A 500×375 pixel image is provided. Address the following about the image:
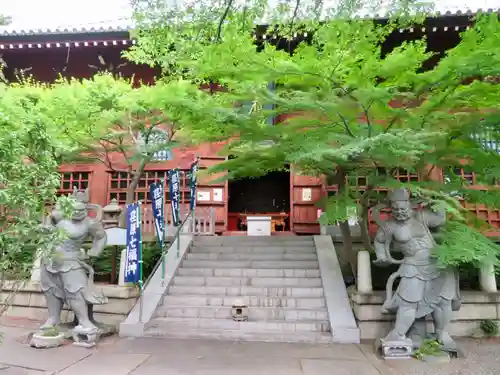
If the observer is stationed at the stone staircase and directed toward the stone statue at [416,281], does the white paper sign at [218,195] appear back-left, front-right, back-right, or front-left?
back-left

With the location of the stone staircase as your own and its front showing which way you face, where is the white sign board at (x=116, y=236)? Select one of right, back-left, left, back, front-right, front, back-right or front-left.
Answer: right

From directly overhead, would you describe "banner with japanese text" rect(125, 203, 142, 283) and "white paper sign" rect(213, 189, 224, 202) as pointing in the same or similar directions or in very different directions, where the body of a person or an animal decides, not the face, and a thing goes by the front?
same or similar directions

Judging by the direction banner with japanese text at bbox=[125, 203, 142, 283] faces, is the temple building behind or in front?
behind

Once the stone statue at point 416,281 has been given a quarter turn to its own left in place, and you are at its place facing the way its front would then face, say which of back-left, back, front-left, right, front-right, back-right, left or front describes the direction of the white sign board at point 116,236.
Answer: back

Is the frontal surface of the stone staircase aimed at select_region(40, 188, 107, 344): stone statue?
no

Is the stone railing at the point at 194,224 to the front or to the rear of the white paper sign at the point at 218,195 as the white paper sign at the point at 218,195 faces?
to the front

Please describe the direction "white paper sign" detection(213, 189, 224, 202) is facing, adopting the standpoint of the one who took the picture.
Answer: facing the viewer

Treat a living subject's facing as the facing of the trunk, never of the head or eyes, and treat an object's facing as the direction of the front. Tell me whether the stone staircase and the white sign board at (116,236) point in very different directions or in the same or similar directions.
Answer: same or similar directions

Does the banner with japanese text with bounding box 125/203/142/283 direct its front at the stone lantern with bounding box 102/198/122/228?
no

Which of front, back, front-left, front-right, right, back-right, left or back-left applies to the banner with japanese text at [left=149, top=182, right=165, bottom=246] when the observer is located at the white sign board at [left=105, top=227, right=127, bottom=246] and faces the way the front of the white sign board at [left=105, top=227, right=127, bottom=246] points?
left

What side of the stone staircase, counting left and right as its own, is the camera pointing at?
front

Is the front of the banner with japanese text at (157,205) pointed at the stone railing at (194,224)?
no

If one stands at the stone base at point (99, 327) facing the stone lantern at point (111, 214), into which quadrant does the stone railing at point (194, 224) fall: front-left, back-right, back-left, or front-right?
front-right

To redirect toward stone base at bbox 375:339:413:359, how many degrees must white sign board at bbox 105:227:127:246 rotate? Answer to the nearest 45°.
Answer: approximately 45° to its left

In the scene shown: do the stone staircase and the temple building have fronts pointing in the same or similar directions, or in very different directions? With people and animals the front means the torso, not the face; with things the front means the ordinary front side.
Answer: same or similar directions
